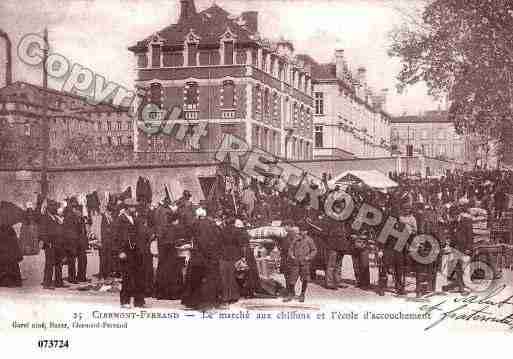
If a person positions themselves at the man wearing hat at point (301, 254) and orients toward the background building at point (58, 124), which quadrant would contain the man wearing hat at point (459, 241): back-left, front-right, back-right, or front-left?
back-right

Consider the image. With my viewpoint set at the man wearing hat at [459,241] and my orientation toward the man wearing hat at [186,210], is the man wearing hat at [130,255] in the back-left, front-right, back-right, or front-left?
front-left
